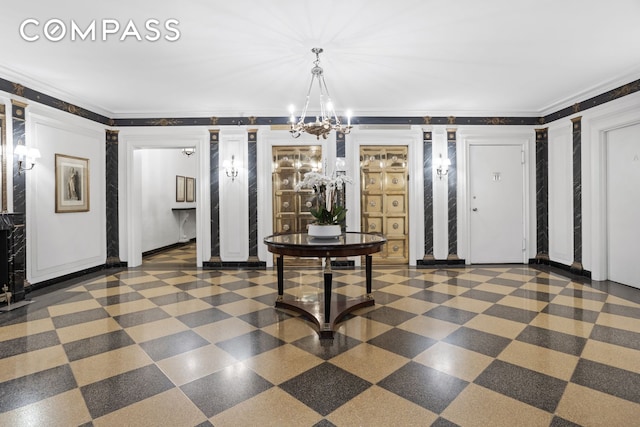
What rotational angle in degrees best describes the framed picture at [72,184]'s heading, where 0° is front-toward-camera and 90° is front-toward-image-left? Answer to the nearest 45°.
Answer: approximately 315°

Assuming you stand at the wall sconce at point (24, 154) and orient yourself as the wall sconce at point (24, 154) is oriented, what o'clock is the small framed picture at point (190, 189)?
The small framed picture is roughly at 9 o'clock from the wall sconce.

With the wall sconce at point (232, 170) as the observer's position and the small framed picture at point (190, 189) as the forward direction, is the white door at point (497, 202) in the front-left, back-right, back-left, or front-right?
back-right

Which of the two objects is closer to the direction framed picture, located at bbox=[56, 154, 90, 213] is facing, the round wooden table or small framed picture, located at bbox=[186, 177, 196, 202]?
the round wooden table

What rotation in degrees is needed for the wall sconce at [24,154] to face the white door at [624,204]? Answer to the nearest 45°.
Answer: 0° — it already faces it

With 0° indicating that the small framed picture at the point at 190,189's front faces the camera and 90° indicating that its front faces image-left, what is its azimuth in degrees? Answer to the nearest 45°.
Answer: approximately 315°

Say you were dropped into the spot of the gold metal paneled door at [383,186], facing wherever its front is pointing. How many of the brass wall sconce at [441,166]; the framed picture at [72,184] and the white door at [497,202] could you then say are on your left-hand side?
2

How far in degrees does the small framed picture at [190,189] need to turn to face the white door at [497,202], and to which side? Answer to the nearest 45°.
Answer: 0° — it already faces it
